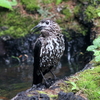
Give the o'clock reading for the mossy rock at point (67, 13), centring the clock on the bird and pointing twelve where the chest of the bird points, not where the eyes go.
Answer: The mossy rock is roughly at 8 o'clock from the bird.

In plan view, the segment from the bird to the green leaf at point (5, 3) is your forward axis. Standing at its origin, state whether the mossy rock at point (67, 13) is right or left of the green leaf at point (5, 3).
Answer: right

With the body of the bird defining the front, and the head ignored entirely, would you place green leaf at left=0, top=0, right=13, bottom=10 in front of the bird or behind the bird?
behind

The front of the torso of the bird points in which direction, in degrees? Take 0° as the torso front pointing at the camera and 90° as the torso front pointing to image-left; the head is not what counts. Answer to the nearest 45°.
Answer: approximately 315°
